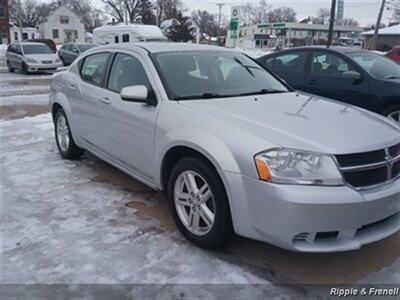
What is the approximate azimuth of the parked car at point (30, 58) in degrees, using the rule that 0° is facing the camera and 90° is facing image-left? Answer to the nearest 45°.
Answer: approximately 315°

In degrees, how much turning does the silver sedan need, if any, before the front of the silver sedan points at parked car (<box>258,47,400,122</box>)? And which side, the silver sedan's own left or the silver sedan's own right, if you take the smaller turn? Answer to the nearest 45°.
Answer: approximately 90° to the silver sedan's own left

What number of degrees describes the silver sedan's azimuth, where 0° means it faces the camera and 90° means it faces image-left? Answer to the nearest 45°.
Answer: approximately 315°

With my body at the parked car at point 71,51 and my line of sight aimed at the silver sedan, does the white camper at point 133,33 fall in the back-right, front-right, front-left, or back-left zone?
back-left

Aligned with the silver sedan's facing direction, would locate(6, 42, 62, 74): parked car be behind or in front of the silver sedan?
behind

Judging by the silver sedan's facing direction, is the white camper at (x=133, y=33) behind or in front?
behind
